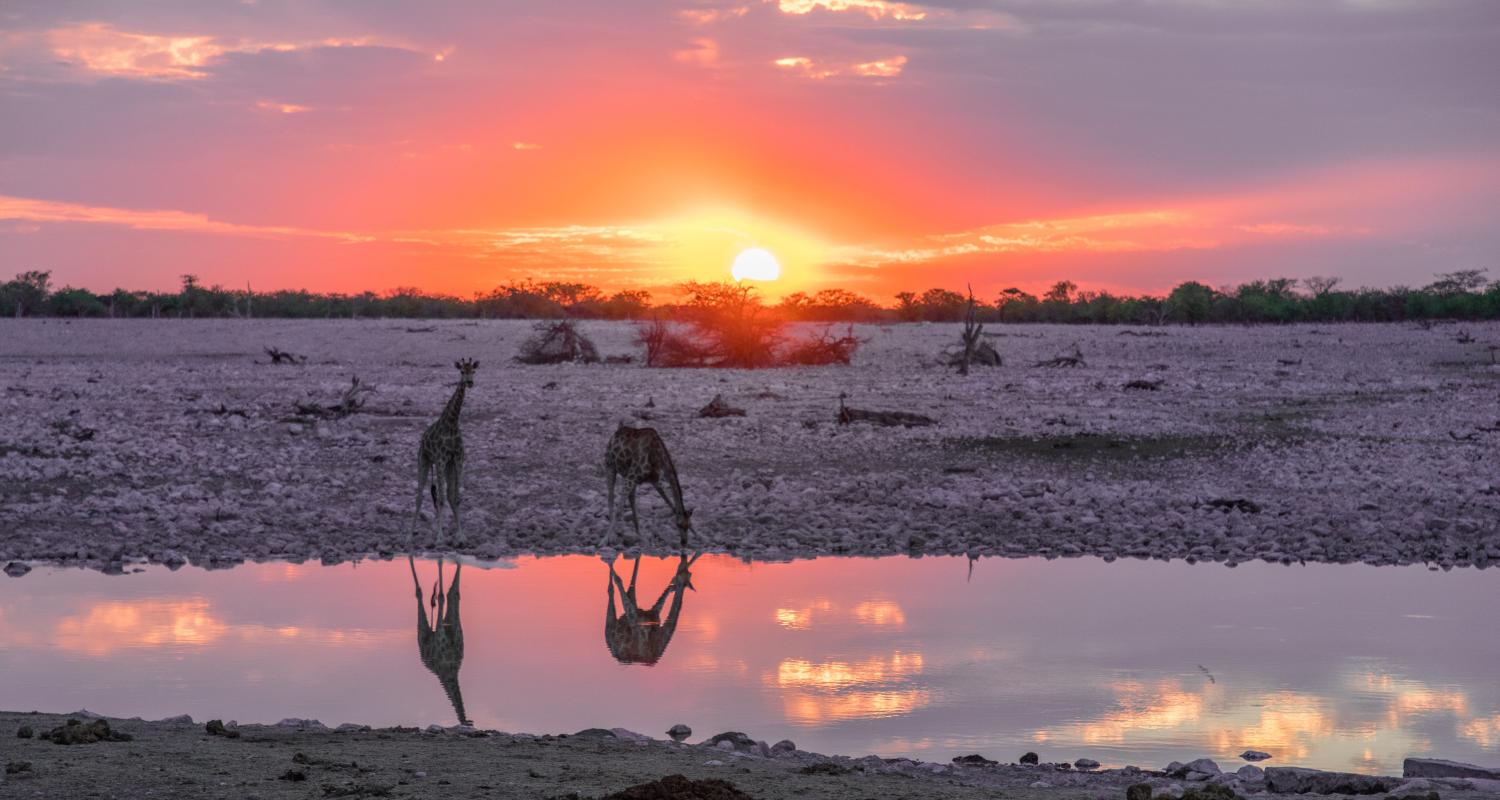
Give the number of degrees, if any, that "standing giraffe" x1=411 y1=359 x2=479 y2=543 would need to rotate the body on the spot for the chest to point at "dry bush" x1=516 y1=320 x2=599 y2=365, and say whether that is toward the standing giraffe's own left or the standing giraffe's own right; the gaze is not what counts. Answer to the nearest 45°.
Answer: approximately 135° to the standing giraffe's own left

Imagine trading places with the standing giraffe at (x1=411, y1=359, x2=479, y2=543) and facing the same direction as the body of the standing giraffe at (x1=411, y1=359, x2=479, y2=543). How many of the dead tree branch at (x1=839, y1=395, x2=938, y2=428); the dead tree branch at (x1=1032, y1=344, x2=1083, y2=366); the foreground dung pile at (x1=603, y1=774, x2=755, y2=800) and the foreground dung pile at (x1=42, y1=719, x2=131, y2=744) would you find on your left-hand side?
2

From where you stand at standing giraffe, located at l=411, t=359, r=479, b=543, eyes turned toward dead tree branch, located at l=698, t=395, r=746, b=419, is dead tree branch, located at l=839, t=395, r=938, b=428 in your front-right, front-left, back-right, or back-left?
front-right

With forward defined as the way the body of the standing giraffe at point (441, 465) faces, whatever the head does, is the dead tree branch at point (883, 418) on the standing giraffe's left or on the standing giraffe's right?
on the standing giraffe's left

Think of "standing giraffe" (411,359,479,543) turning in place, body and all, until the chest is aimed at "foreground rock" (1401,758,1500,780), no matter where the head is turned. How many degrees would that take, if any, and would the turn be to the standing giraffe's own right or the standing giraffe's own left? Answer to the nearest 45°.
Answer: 0° — it already faces it

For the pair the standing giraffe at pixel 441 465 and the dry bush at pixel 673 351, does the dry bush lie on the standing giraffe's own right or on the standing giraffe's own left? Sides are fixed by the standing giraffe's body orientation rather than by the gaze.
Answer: on the standing giraffe's own left

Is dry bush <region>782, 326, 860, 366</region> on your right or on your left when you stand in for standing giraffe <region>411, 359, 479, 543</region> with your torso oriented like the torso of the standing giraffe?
on your left

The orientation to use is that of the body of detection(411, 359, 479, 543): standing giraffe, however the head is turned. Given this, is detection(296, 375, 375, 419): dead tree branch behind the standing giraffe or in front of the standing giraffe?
behind

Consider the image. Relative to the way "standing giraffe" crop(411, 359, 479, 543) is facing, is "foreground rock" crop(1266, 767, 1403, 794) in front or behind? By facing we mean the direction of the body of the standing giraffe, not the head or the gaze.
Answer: in front

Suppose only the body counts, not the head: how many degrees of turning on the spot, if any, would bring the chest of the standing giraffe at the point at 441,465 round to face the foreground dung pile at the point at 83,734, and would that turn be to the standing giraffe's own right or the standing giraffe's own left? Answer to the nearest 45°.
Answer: approximately 45° to the standing giraffe's own right

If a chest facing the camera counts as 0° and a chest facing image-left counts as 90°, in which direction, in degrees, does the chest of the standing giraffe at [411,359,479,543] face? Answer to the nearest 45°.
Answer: approximately 315°

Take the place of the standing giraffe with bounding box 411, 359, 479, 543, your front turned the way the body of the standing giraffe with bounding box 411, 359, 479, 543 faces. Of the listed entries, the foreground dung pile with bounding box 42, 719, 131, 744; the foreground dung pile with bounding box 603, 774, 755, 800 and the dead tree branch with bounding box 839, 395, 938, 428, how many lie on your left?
1

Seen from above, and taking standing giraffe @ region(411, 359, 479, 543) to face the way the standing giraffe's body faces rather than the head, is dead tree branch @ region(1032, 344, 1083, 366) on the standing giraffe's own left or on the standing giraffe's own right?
on the standing giraffe's own left

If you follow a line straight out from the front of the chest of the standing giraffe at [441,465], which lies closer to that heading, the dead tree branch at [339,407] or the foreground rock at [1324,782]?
the foreground rock
